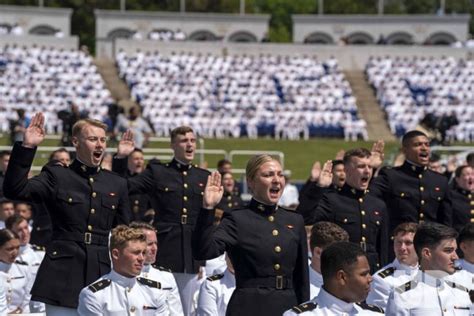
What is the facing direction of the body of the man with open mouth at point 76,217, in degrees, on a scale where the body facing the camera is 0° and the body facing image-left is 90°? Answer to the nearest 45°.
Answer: approximately 315°

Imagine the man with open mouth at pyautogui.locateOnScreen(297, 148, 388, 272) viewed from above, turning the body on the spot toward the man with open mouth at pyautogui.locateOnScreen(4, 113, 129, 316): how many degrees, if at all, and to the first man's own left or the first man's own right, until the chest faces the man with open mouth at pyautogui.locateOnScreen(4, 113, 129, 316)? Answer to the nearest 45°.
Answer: approximately 90° to the first man's own right

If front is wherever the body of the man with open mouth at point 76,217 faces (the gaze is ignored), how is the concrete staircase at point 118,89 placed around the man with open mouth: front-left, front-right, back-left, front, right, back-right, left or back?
back-left

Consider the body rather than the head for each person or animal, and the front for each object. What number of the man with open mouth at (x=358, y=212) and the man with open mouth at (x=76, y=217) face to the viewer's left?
0

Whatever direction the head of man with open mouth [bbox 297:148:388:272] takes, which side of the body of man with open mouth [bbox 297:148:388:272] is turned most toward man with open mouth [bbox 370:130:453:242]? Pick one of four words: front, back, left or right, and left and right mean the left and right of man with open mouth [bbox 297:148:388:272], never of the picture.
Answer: left

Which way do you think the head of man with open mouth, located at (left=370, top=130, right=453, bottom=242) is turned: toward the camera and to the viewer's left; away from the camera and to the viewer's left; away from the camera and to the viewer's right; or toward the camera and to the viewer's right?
toward the camera and to the viewer's right

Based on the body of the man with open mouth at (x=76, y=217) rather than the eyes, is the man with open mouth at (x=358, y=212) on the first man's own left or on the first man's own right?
on the first man's own left

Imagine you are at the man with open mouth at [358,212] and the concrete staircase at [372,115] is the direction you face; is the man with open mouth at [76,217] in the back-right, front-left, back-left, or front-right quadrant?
back-left

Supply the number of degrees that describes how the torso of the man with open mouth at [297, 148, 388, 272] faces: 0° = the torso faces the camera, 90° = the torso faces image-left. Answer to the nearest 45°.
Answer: approximately 315°
